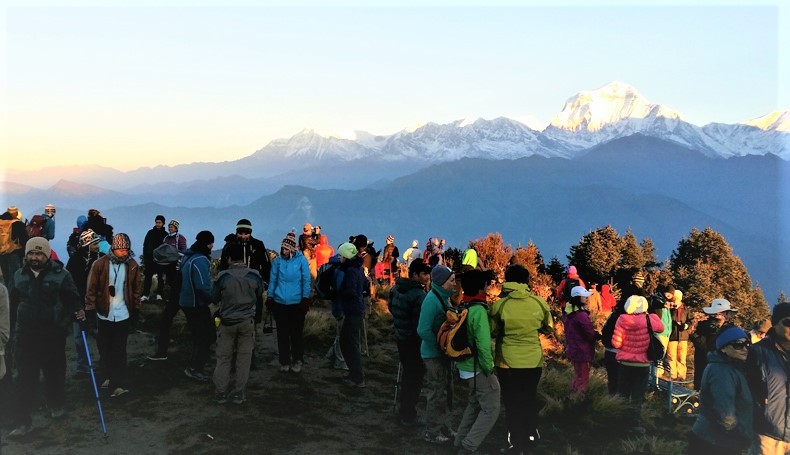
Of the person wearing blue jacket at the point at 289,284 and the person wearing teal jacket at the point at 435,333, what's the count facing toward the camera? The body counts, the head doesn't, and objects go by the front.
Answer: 1

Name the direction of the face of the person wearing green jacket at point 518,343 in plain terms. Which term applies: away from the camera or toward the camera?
away from the camera

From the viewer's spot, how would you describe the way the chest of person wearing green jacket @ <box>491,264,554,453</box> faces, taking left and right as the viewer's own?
facing away from the viewer

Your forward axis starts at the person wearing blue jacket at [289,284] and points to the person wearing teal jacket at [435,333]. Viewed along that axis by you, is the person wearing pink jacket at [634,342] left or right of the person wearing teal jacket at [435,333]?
left

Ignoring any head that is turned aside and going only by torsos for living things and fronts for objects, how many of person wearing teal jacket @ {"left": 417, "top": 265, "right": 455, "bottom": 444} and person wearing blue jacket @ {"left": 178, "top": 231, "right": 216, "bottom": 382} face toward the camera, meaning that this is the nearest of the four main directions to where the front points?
0

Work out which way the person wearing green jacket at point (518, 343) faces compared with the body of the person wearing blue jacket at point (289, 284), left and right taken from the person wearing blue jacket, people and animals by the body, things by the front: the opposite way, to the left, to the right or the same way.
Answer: the opposite way

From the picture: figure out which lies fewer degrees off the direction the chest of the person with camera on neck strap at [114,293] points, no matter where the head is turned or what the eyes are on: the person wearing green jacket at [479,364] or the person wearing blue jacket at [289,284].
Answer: the person wearing green jacket

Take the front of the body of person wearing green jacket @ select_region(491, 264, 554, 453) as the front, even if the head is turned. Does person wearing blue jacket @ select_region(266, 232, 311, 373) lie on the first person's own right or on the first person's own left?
on the first person's own left

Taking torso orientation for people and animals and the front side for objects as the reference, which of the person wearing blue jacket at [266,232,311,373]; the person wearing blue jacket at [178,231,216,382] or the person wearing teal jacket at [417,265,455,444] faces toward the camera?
the person wearing blue jacket at [266,232,311,373]

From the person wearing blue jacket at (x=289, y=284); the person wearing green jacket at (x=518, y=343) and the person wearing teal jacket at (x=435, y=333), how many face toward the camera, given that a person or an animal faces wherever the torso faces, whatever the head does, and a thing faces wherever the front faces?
1
